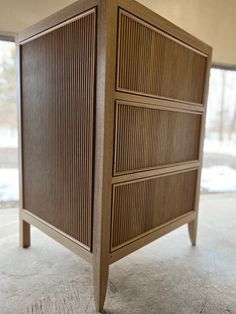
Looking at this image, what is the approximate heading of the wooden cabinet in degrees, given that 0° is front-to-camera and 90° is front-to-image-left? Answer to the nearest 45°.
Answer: approximately 315°
